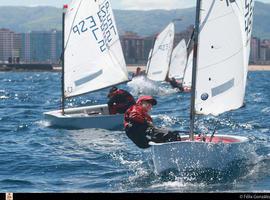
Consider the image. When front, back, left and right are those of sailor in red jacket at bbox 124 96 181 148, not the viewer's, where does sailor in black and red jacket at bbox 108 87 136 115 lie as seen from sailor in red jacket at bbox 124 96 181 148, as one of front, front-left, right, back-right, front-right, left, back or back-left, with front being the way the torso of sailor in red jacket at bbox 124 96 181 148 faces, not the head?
left

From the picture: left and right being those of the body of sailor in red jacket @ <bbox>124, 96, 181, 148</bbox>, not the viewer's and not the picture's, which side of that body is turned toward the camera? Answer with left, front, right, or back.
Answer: right

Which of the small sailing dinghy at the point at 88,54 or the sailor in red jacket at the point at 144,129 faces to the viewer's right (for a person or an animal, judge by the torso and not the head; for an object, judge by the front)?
the sailor in red jacket

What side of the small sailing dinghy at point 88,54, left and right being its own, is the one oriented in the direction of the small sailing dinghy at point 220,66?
left

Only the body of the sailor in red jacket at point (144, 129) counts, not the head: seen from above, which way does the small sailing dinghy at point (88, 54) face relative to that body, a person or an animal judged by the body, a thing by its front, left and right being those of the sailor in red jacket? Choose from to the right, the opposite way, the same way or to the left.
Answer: the opposite way

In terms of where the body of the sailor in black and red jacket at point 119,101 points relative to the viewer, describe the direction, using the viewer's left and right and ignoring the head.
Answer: facing to the left of the viewer

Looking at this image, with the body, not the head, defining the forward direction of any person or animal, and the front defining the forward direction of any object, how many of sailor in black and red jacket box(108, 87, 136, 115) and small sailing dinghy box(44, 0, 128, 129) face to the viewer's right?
0

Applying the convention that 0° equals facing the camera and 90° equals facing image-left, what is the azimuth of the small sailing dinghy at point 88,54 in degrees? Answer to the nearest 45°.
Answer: approximately 90°
